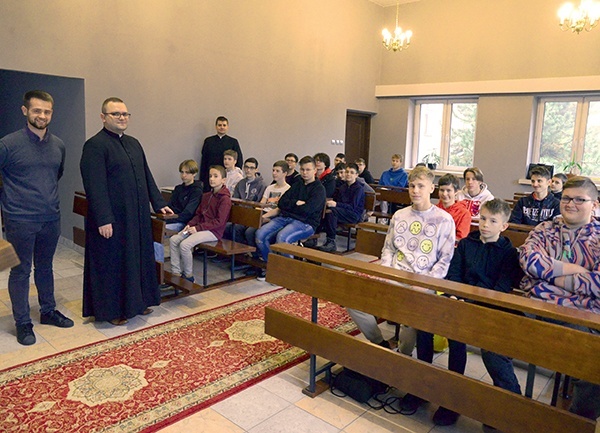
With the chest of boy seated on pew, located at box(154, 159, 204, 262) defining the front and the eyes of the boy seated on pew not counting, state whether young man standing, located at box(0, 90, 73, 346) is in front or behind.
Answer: in front

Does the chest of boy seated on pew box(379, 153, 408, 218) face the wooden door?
no

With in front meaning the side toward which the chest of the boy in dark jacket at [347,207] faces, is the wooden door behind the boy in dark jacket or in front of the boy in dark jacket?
behind

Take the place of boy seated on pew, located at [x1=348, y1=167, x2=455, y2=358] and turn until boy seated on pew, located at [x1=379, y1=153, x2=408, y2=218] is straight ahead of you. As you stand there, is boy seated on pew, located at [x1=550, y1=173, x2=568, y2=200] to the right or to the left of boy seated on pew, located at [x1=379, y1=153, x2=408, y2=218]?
right

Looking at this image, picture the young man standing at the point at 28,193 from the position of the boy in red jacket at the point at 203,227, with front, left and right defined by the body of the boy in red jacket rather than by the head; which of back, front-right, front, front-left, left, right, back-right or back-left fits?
front

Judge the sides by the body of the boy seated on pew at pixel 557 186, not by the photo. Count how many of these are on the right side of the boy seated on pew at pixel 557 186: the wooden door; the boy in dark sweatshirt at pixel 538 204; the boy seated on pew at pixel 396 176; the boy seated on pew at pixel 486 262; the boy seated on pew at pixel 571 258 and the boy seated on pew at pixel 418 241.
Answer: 2

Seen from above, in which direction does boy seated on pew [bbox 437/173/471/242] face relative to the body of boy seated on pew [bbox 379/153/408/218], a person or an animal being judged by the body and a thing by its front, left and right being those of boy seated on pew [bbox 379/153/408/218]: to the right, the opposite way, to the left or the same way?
the same way

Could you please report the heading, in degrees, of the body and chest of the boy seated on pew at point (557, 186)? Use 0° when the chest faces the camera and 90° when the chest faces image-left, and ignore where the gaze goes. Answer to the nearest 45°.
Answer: approximately 45°

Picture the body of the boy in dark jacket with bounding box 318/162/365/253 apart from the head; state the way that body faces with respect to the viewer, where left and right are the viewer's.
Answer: facing the viewer and to the left of the viewer

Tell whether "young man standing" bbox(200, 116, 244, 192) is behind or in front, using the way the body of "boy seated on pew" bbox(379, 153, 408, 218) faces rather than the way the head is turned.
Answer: in front

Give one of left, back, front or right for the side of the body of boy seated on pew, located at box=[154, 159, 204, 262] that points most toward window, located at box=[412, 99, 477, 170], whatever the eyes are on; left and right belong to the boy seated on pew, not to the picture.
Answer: back

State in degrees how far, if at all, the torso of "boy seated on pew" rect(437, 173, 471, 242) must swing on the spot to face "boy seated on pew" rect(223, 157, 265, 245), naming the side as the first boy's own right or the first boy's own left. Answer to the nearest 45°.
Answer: approximately 90° to the first boy's own right

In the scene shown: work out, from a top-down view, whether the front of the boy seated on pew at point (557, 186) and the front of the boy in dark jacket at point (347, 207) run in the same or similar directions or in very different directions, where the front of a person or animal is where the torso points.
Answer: same or similar directions

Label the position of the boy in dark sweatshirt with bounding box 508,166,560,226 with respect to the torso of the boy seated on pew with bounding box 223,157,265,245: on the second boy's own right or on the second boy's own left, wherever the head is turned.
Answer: on the second boy's own left

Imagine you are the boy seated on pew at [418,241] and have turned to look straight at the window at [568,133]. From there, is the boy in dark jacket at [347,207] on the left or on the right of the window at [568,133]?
left

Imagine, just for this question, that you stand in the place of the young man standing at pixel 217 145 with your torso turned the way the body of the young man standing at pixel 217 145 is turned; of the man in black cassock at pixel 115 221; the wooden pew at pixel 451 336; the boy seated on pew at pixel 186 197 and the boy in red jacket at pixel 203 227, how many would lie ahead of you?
4
